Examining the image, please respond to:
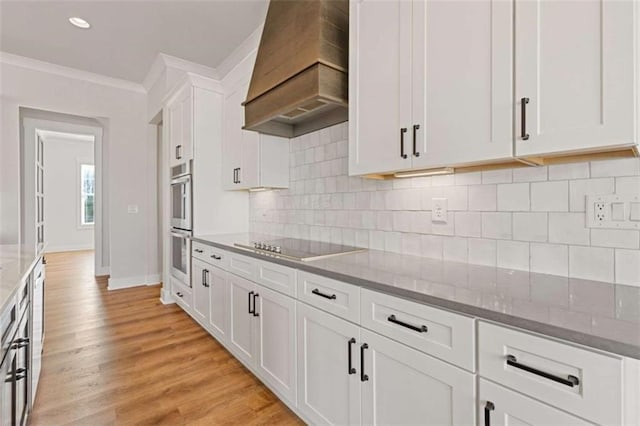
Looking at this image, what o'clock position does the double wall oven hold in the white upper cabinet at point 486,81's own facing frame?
The double wall oven is roughly at 2 o'clock from the white upper cabinet.

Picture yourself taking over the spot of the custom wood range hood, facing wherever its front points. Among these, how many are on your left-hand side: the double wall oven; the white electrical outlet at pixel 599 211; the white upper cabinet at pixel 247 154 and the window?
1

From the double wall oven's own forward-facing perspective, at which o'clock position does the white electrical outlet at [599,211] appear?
The white electrical outlet is roughly at 8 o'clock from the double wall oven.

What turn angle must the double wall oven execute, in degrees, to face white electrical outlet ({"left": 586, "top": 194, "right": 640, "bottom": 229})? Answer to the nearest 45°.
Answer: approximately 135° to its left

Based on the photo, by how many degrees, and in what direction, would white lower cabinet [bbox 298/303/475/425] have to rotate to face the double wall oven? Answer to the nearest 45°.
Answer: approximately 90° to its right

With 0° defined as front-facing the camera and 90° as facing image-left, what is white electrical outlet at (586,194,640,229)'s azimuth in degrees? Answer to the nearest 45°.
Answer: approximately 0°

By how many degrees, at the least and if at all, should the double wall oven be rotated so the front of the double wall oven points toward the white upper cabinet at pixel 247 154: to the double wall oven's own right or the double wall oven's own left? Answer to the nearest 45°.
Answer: approximately 135° to the double wall oven's own left

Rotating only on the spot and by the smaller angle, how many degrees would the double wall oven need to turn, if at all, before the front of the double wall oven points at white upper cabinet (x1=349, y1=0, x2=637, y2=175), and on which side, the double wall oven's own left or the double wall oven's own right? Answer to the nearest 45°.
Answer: approximately 90° to the double wall oven's own left

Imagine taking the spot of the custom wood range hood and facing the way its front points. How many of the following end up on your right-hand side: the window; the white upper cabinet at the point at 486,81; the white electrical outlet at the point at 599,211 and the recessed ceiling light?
2

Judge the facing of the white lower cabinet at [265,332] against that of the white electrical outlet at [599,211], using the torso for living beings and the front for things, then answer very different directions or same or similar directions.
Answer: same or similar directions

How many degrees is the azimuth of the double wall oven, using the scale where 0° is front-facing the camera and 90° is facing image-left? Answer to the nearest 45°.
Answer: approximately 90°

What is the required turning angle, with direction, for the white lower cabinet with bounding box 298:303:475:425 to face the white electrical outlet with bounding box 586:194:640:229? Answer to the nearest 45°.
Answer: approximately 135° to its left

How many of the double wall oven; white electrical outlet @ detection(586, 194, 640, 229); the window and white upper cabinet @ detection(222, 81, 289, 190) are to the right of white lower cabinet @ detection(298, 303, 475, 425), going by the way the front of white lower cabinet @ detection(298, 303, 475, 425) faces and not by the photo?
3
